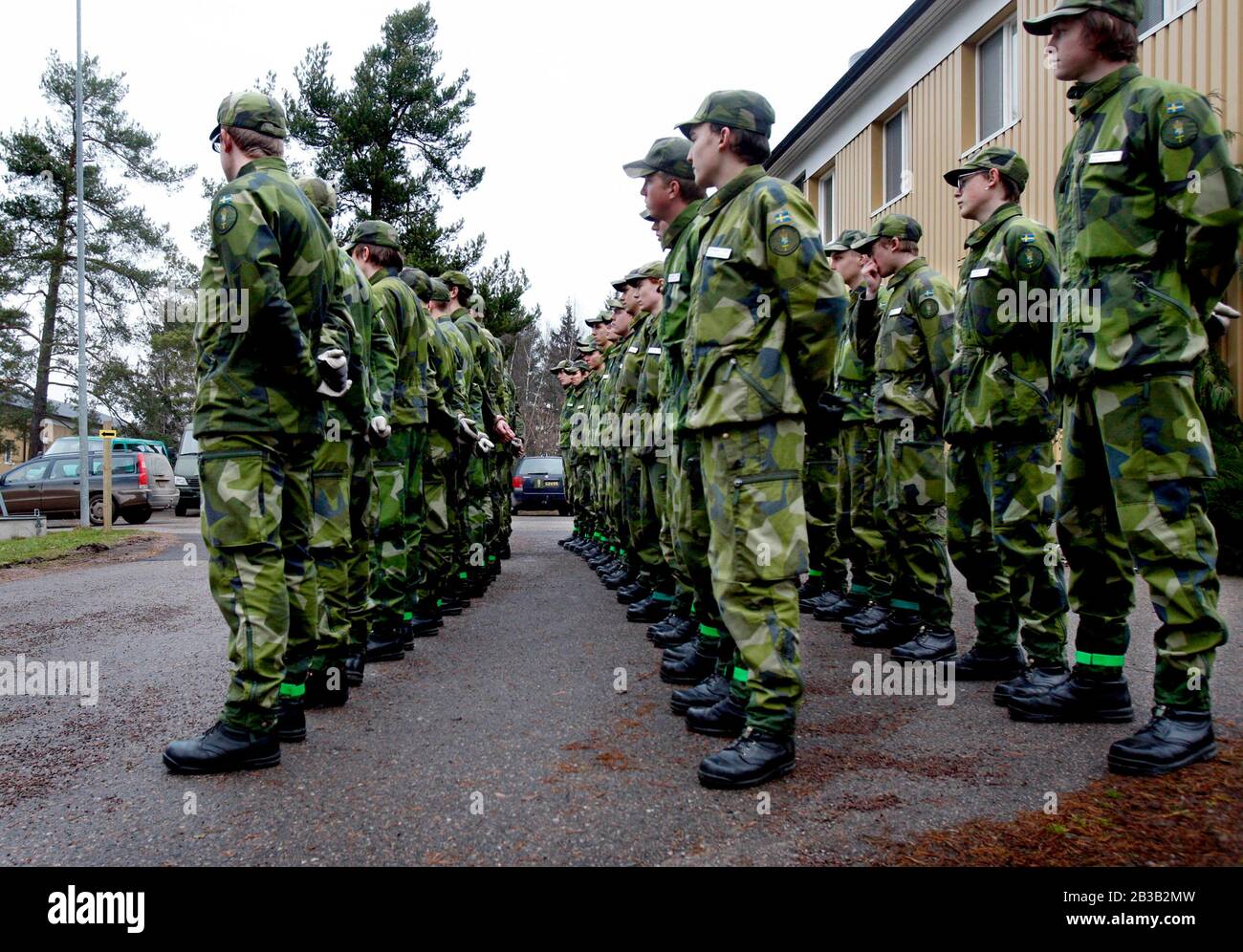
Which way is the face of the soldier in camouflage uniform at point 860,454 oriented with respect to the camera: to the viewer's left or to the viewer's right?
to the viewer's left

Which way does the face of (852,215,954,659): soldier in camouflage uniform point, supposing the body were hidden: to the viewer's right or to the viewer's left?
to the viewer's left

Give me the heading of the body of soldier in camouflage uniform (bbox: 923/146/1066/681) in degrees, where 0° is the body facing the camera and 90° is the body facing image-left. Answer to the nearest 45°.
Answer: approximately 45°

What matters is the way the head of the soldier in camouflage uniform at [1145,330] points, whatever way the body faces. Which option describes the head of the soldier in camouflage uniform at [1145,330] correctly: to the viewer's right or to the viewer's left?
to the viewer's left

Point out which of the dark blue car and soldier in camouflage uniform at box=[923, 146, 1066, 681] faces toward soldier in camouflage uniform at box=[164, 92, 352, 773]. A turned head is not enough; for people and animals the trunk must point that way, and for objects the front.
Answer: soldier in camouflage uniform at box=[923, 146, 1066, 681]

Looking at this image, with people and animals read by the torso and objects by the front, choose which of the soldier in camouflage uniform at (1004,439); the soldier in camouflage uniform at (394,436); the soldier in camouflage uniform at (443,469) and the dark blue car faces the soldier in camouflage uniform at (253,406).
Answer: the soldier in camouflage uniform at (1004,439)
